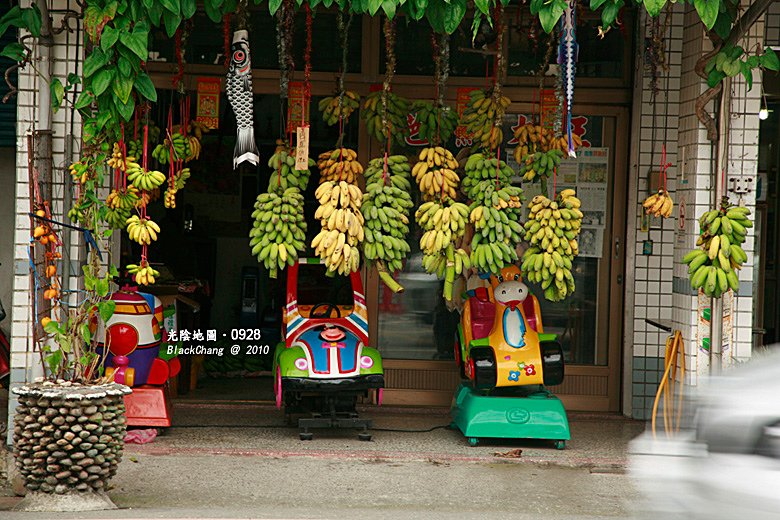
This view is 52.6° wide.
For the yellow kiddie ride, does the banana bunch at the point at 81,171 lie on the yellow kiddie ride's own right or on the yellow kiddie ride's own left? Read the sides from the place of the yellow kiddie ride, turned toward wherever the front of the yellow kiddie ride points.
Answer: on the yellow kiddie ride's own right

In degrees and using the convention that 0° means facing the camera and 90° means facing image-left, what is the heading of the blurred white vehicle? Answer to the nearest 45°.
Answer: approximately 90°

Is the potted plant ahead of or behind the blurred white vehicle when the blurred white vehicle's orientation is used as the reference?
ahead

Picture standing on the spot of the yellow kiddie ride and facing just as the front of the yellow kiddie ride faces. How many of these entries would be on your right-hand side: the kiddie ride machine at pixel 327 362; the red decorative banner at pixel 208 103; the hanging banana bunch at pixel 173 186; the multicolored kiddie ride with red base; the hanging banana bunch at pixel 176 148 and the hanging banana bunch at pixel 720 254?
5

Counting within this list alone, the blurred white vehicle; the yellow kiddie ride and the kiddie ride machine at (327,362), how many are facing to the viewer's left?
1

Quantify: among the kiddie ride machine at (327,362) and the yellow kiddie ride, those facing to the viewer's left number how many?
0

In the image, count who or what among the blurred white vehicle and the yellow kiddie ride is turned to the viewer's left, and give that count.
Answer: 1

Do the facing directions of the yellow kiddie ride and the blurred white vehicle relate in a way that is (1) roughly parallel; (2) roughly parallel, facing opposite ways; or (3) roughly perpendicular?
roughly perpendicular

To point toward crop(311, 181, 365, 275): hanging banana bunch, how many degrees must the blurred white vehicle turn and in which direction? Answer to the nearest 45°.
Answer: approximately 45° to its right

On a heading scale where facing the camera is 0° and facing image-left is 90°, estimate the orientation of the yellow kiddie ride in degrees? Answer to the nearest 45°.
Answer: approximately 0°
